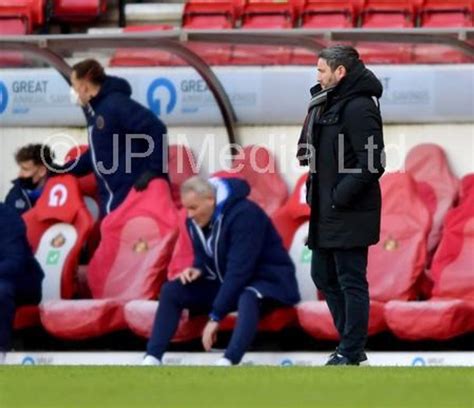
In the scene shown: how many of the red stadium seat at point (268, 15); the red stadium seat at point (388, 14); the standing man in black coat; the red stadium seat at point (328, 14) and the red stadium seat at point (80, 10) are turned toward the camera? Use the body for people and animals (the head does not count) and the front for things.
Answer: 4

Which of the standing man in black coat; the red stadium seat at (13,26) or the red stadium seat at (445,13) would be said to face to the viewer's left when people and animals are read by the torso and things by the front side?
the standing man in black coat

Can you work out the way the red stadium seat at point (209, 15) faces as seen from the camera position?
facing the viewer

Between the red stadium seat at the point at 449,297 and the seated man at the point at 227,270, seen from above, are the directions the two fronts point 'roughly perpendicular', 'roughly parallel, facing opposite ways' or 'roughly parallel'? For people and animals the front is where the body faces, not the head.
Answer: roughly parallel

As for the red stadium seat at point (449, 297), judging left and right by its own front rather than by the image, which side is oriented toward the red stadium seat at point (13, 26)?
right

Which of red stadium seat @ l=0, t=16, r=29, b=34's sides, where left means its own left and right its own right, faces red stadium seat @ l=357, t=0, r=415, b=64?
left

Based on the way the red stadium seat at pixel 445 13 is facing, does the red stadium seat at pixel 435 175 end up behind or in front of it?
in front

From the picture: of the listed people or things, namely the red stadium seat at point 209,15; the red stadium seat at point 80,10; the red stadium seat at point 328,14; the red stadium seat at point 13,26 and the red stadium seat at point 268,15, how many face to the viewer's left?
0

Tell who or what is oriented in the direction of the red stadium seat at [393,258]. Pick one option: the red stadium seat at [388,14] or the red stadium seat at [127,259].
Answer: the red stadium seat at [388,14]

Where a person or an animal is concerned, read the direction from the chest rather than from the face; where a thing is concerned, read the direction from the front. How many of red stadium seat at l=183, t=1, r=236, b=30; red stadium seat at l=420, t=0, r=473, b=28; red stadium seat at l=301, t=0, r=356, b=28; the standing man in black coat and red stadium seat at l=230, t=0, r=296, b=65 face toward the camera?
4

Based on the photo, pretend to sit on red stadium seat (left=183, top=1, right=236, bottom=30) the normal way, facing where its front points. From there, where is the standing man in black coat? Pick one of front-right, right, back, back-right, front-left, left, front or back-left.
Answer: front

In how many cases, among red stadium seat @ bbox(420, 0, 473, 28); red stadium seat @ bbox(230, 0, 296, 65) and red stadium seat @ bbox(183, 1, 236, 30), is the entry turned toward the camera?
3

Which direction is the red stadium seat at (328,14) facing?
toward the camera

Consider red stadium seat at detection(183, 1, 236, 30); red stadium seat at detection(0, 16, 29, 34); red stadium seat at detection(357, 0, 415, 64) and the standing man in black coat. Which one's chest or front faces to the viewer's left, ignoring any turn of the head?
the standing man in black coat

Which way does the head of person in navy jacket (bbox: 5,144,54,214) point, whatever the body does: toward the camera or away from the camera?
toward the camera

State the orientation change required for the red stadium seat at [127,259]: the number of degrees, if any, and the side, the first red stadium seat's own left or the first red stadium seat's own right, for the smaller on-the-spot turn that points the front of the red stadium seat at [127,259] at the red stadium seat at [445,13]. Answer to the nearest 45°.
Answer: approximately 180°

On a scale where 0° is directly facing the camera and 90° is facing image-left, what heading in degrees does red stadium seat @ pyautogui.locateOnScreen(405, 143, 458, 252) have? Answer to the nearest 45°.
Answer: approximately 45°

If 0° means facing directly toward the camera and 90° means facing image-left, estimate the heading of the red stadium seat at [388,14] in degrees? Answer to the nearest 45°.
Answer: approximately 0°
